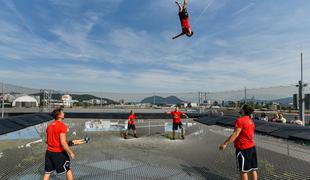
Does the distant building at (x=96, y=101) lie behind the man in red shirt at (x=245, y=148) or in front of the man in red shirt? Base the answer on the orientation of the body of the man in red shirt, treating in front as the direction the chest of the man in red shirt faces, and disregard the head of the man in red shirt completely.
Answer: in front

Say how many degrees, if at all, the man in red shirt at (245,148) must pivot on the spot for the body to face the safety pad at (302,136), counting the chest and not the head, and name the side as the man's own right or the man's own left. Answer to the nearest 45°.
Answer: approximately 45° to the man's own right

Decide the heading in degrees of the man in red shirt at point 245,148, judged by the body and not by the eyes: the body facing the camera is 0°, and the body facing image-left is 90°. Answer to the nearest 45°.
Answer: approximately 135°

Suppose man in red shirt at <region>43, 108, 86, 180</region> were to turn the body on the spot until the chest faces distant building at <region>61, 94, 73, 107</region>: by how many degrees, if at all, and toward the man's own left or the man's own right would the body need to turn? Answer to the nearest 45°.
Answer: approximately 45° to the man's own left

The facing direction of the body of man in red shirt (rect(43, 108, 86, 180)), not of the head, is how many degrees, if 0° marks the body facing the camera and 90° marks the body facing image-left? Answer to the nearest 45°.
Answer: approximately 225°

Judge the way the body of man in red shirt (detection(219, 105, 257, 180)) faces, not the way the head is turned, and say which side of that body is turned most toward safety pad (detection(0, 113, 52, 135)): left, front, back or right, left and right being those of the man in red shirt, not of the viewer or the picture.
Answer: front

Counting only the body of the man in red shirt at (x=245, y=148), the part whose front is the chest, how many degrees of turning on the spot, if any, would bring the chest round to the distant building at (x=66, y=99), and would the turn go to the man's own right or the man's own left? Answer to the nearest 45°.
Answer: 0° — they already face it

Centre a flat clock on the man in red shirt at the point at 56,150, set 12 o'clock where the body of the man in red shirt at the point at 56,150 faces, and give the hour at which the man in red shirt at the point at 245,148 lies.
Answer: the man in red shirt at the point at 245,148 is roughly at 2 o'clock from the man in red shirt at the point at 56,150.

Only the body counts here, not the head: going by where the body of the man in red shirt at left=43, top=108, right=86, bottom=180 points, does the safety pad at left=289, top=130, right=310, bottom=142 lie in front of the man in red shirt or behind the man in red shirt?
in front

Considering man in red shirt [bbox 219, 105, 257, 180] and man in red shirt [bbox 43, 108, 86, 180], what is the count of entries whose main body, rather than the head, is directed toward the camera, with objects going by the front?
0

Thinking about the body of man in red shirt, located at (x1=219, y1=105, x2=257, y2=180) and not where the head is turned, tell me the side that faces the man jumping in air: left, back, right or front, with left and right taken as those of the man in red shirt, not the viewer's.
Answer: front

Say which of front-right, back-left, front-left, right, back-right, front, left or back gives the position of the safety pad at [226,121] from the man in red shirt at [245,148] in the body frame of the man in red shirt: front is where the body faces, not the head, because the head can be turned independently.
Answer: front-right
